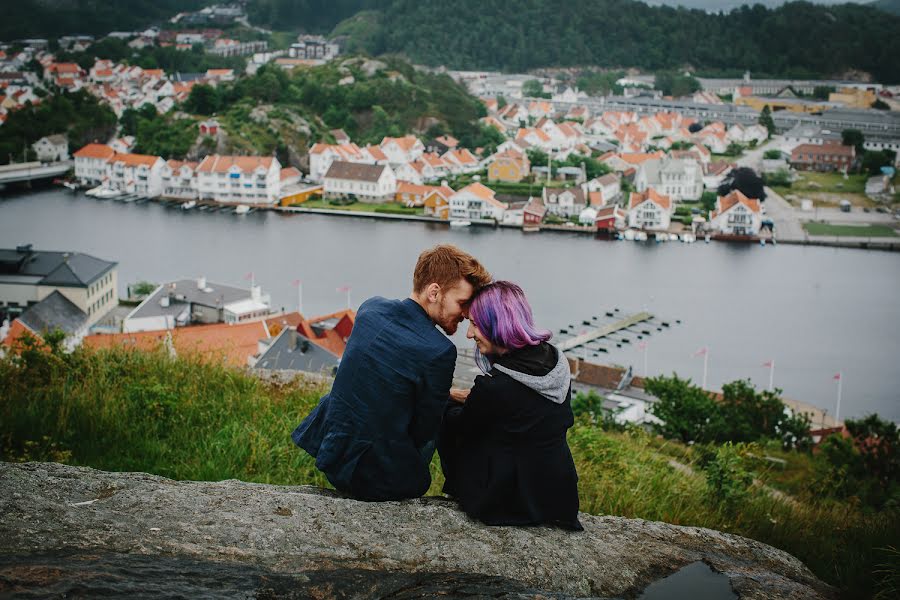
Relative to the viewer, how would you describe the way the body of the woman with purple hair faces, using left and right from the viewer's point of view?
facing away from the viewer and to the left of the viewer

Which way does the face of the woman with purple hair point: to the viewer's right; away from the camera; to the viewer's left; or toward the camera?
to the viewer's left

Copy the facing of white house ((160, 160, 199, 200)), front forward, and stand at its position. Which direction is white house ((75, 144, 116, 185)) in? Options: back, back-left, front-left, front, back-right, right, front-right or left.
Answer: back-right

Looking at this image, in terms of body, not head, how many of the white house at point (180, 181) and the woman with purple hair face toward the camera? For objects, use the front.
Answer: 1

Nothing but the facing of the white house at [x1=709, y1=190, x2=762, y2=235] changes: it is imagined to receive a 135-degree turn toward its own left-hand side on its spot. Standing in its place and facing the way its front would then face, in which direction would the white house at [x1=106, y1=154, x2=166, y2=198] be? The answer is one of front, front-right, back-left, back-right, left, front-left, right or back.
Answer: back-left

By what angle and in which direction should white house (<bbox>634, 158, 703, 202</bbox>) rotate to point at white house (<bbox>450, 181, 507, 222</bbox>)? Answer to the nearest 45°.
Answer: approximately 45° to its right

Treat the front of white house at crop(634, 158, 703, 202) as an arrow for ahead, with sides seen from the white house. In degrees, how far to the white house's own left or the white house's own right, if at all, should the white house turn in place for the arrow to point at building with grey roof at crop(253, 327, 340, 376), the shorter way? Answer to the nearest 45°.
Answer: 0° — it already faces it

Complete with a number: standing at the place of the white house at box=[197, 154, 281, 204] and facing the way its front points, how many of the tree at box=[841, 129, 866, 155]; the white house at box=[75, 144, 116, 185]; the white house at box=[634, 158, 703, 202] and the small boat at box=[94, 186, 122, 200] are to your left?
2
